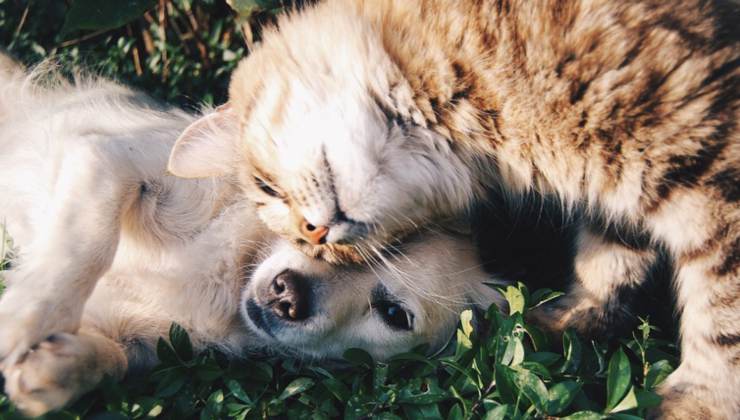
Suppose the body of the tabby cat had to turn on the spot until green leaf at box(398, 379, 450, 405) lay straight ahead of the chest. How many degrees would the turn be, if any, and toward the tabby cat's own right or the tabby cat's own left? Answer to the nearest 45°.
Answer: approximately 45° to the tabby cat's own left

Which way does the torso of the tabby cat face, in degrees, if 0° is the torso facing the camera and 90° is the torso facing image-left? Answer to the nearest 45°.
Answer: approximately 90°

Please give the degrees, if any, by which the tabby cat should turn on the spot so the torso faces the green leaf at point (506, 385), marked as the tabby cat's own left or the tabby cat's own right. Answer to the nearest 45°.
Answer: approximately 45° to the tabby cat's own left

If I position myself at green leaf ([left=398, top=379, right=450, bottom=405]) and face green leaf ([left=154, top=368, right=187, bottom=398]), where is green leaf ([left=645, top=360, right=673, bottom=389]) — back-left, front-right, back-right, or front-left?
back-right

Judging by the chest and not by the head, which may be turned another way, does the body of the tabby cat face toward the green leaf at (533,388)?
no

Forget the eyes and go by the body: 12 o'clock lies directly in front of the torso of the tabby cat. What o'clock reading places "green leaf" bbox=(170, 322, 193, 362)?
The green leaf is roughly at 12 o'clock from the tabby cat.

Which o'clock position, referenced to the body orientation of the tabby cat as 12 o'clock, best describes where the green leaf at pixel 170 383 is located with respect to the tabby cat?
The green leaf is roughly at 12 o'clock from the tabby cat.
